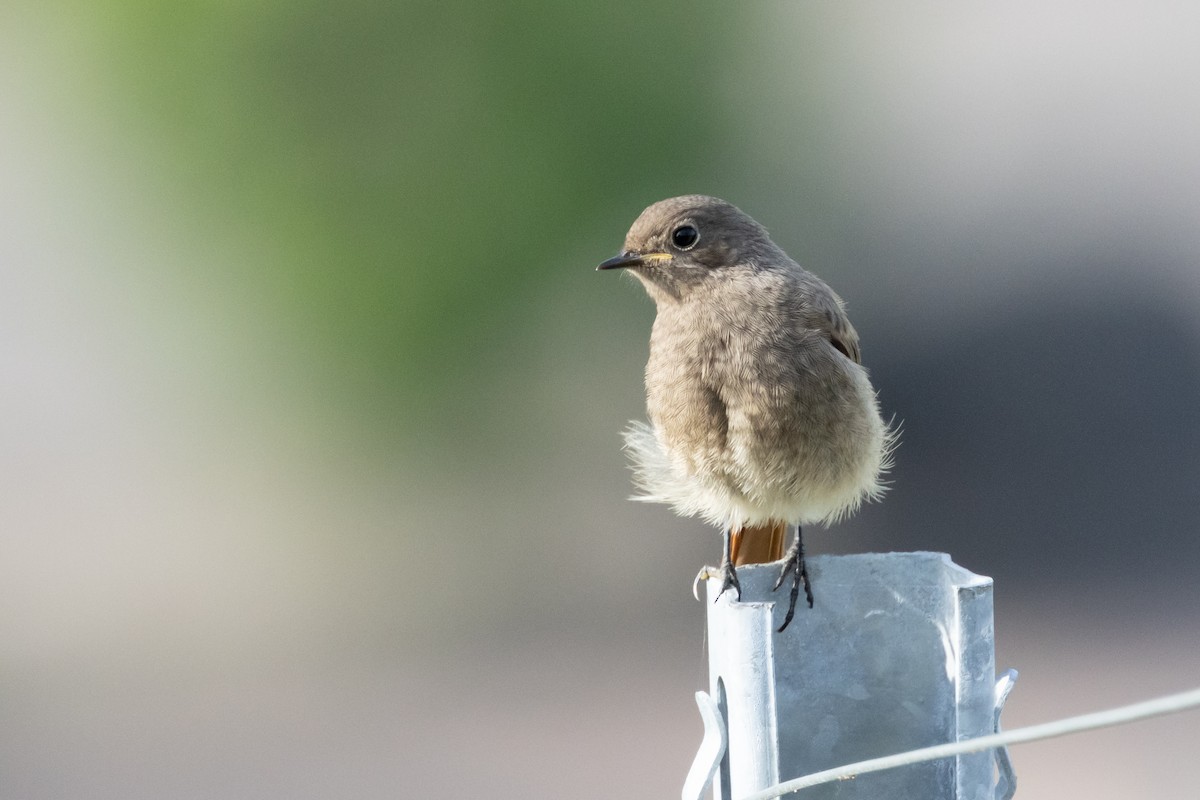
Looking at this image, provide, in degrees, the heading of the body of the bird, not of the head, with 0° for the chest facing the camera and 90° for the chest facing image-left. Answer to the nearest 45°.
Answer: approximately 45°
